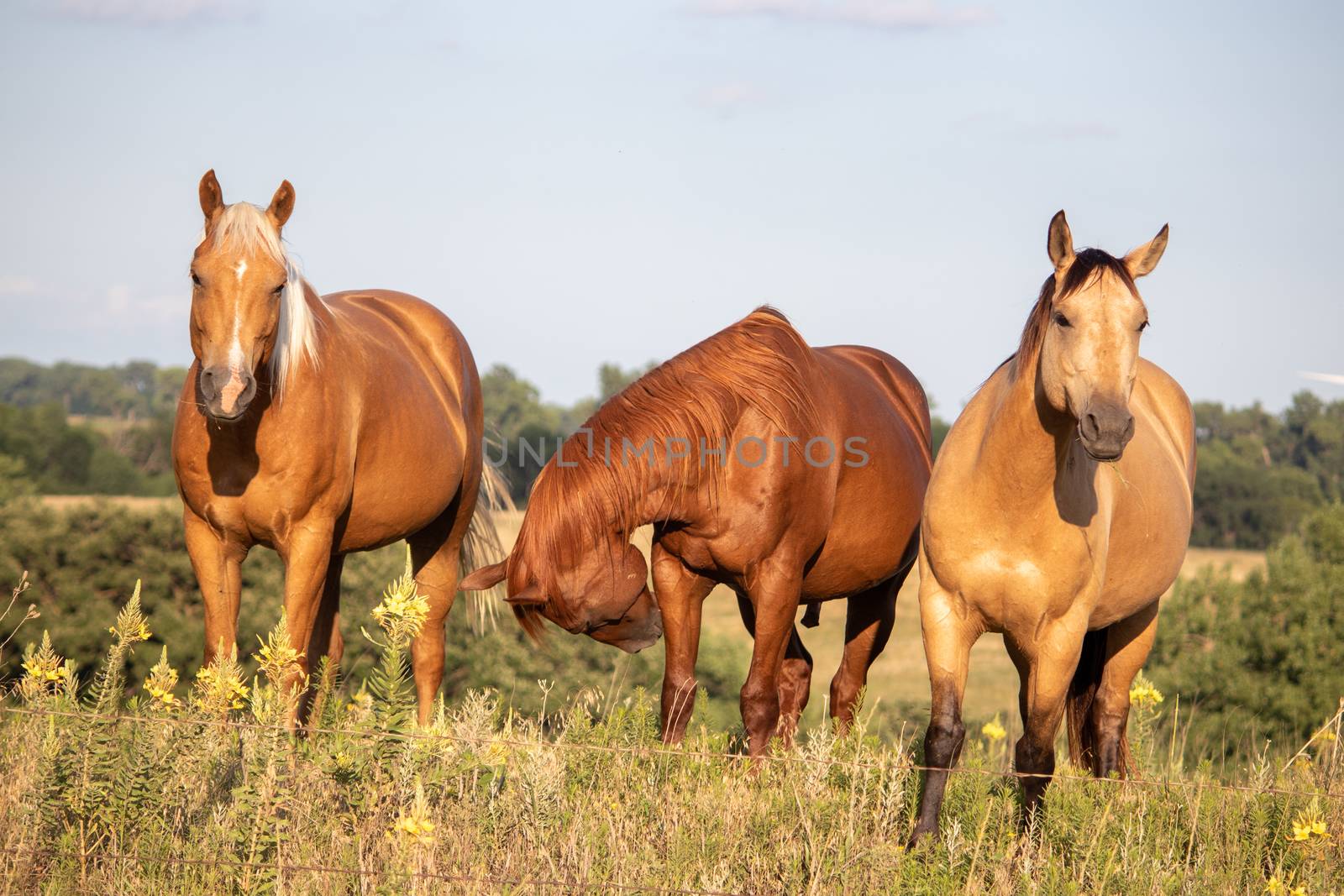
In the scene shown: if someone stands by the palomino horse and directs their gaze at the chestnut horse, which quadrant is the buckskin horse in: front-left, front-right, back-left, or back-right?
front-right

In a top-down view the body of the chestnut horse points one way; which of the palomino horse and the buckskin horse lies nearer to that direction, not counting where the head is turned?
the palomino horse

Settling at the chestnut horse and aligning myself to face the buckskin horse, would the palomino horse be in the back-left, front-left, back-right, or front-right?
back-right

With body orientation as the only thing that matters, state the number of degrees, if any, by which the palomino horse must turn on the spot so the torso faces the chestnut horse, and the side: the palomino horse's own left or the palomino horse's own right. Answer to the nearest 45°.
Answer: approximately 135° to the palomino horse's own left

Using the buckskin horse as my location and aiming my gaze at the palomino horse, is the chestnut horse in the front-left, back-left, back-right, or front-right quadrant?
front-right

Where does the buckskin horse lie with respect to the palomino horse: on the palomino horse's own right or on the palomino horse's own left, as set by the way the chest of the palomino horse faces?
on the palomino horse's own left

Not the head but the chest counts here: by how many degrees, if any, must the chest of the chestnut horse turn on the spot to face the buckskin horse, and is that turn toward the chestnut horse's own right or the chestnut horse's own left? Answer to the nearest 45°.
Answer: approximately 90° to the chestnut horse's own left

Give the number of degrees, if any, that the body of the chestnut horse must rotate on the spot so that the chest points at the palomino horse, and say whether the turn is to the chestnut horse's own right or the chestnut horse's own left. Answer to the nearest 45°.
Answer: approximately 45° to the chestnut horse's own right

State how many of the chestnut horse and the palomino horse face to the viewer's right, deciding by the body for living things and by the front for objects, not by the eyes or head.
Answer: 0

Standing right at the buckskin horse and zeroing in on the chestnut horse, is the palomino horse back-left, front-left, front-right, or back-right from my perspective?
front-left

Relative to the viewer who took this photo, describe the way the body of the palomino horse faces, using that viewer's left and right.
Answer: facing the viewer and to the left of the viewer
